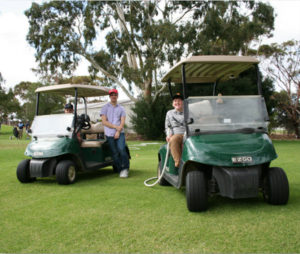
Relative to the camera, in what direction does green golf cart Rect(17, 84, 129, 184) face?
facing the viewer and to the left of the viewer

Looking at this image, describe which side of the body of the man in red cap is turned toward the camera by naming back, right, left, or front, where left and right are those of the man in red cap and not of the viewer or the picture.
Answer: front

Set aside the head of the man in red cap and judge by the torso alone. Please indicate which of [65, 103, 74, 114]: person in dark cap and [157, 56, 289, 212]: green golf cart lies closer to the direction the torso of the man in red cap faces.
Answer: the green golf cart

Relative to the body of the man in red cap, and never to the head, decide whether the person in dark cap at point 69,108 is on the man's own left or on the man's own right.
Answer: on the man's own right

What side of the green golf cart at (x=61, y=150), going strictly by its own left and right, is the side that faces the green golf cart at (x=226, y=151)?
left

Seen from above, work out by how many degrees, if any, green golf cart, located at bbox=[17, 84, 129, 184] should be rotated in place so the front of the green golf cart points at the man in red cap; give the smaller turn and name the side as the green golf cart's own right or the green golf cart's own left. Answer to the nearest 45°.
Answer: approximately 135° to the green golf cart's own left

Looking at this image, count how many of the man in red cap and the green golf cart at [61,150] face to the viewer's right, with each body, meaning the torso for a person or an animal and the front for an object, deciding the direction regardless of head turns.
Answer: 0

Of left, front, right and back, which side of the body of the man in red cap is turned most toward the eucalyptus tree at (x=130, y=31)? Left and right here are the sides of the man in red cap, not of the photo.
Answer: back

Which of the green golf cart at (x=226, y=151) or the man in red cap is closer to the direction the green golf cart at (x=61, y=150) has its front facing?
the green golf cart

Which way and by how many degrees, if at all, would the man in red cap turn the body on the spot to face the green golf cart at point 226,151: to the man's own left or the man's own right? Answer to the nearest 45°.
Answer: approximately 45° to the man's own left

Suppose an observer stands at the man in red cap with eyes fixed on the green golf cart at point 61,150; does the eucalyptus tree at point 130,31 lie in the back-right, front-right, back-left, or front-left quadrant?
back-right

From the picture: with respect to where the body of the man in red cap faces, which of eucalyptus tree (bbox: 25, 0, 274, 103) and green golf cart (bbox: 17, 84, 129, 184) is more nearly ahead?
the green golf cart
